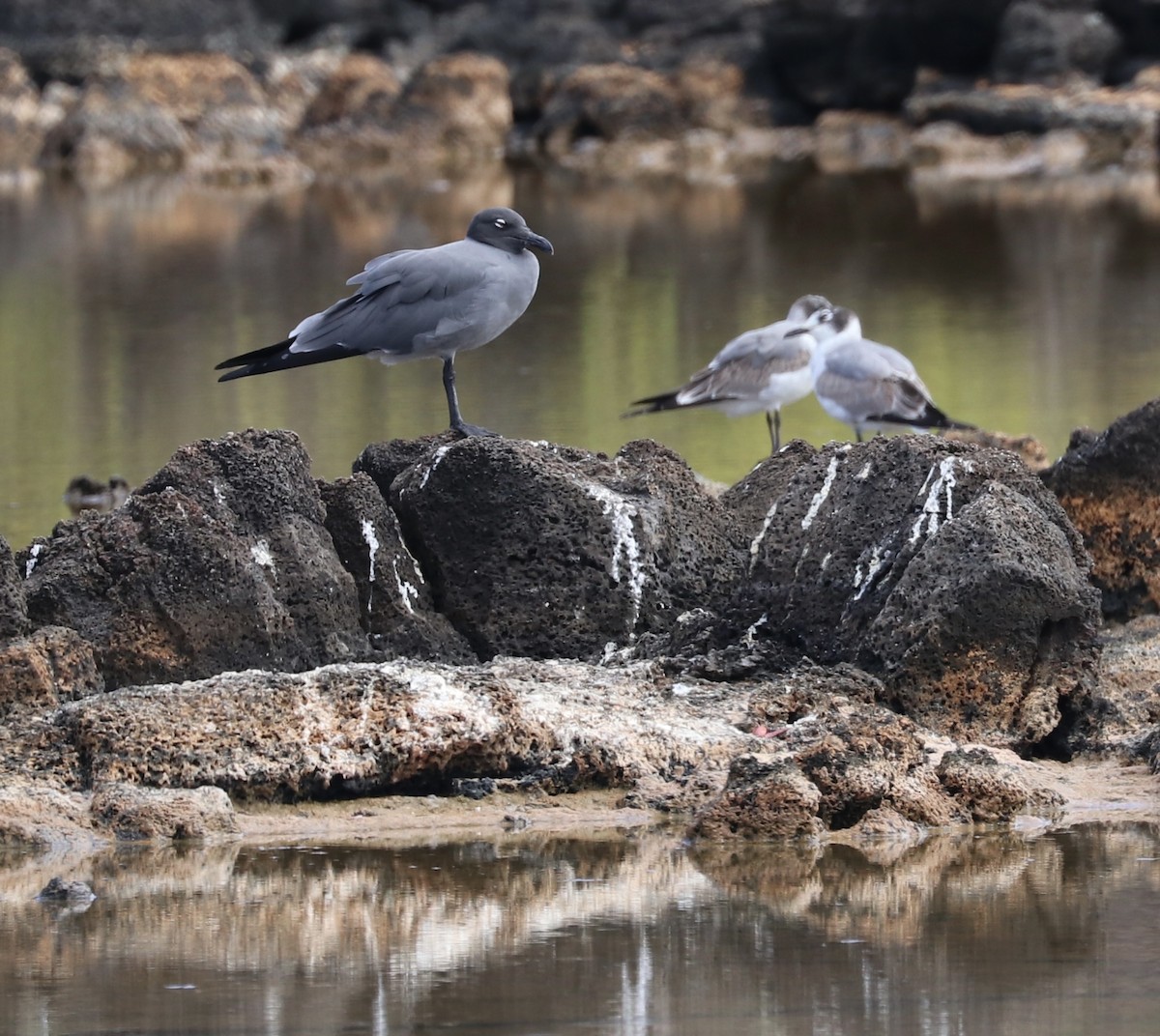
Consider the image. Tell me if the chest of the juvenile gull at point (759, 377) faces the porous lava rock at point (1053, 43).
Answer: no

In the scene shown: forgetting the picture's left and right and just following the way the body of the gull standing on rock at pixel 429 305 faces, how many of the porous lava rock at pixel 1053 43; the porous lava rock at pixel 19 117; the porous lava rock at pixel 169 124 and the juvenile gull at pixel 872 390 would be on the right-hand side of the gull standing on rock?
0

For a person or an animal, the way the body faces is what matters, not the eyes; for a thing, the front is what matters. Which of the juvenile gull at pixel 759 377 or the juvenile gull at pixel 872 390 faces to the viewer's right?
the juvenile gull at pixel 759 377

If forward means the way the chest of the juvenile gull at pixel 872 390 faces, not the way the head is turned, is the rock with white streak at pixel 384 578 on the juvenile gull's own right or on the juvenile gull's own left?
on the juvenile gull's own left

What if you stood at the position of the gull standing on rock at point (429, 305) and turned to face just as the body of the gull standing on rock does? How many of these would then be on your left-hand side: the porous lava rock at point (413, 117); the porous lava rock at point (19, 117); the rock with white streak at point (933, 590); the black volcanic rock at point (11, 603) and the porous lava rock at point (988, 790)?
2

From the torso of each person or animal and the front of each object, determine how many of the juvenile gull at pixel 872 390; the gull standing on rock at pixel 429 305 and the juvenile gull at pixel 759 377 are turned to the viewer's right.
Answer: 2

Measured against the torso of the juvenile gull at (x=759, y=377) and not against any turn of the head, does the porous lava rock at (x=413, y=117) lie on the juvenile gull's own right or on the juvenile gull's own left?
on the juvenile gull's own left

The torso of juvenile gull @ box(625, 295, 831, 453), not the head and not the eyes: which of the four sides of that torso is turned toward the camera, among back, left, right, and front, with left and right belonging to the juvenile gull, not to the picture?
right

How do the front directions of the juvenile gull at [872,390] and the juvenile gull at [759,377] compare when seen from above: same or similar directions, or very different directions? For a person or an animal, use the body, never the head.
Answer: very different directions

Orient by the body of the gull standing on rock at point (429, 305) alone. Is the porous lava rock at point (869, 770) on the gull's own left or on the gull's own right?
on the gull's own right

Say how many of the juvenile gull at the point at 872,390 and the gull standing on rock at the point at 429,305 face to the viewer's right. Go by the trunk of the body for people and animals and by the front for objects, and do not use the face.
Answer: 1

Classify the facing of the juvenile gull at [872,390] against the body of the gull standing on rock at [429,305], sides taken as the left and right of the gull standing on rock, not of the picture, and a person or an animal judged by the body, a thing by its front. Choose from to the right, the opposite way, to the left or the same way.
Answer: the opposite way

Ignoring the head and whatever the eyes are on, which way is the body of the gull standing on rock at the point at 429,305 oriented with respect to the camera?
to the viewer's right

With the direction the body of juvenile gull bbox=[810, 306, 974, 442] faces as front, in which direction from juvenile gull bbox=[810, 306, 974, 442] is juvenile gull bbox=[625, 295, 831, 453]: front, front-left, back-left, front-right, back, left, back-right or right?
front-right

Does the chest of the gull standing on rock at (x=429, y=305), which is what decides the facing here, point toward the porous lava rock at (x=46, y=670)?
no

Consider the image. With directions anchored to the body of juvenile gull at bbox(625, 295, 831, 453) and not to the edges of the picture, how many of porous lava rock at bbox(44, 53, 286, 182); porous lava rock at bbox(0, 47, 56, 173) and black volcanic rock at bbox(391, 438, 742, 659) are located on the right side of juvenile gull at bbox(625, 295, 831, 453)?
1

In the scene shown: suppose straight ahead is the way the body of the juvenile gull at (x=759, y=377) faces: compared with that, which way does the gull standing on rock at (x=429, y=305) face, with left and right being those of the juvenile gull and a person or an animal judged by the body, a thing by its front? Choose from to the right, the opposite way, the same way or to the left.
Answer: the same way

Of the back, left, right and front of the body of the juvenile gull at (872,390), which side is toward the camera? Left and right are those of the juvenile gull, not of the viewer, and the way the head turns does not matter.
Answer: left
